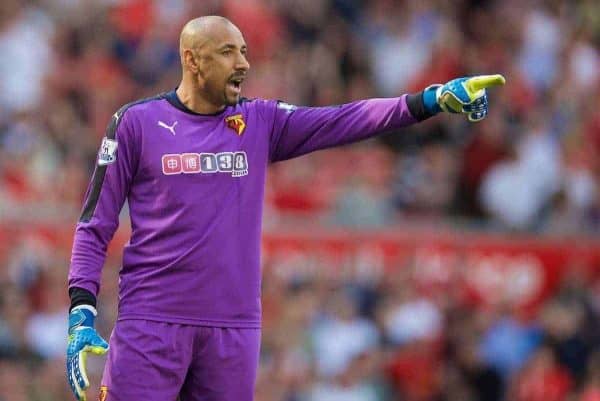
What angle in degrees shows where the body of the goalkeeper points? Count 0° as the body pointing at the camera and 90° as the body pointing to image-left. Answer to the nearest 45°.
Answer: approximately 315°
